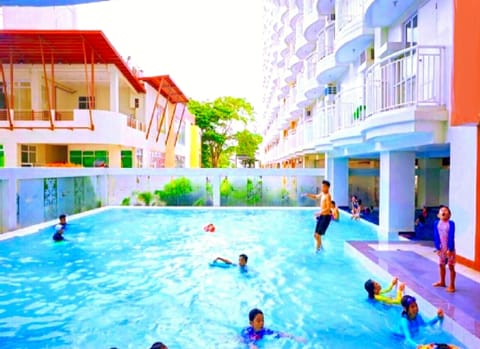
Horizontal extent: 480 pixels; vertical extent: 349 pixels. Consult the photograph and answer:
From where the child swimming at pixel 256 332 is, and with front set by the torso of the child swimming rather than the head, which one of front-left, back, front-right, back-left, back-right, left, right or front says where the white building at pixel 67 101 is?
back

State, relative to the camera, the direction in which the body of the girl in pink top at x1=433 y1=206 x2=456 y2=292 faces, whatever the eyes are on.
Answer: toward the camera

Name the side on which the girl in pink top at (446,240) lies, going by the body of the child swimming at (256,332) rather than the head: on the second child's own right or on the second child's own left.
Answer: on the second child's own left

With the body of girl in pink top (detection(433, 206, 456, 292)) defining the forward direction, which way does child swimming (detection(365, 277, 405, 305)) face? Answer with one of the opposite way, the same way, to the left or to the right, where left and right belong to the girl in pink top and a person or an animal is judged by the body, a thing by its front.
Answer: to the left

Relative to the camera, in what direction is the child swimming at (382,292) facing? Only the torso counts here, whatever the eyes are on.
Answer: to the viewer's right

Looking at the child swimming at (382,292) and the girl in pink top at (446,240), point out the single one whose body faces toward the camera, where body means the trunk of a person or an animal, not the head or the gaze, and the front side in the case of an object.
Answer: the girl in pink top

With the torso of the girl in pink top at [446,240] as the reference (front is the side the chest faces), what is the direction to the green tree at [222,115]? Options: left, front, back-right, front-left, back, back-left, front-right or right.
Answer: back-right

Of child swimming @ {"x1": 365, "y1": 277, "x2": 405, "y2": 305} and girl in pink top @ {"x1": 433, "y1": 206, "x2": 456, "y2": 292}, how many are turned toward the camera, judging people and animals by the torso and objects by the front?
1

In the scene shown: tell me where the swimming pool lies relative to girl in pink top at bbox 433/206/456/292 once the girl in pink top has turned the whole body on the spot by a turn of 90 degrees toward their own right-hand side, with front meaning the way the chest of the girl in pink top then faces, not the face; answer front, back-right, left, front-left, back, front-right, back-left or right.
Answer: front

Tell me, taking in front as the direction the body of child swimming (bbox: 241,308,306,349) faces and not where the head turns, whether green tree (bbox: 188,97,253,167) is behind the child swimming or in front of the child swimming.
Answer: behind

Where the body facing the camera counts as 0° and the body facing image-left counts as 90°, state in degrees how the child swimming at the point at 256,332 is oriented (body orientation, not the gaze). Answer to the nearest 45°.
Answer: approximately 315°

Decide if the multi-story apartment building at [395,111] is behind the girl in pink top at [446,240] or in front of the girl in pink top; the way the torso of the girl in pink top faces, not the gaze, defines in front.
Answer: behind
